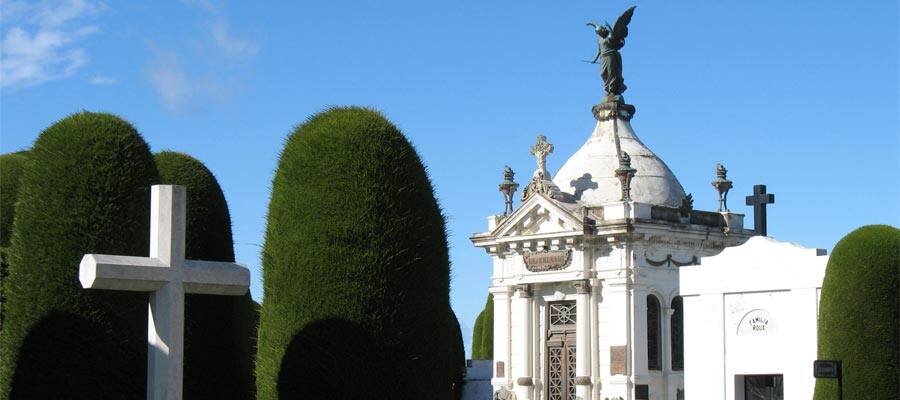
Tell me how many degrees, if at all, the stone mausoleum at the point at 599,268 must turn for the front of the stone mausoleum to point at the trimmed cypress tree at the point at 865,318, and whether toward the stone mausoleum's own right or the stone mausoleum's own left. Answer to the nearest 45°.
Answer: approximately 45° to the stone mausoleum's own left

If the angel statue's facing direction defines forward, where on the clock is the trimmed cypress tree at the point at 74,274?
The trimmed cypress tree is roughly at 11 o'clock from the angel statue.

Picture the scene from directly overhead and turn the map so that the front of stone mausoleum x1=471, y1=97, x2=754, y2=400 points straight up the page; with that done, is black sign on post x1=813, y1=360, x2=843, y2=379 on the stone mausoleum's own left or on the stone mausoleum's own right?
on the stone mausoleum's own left

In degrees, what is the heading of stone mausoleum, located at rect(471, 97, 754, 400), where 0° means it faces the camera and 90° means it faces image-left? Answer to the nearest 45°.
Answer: approximately 45°

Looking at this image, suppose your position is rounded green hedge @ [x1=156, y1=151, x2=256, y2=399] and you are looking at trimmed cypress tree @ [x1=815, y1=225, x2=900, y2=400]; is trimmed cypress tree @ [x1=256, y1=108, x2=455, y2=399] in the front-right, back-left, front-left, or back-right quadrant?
front-right
